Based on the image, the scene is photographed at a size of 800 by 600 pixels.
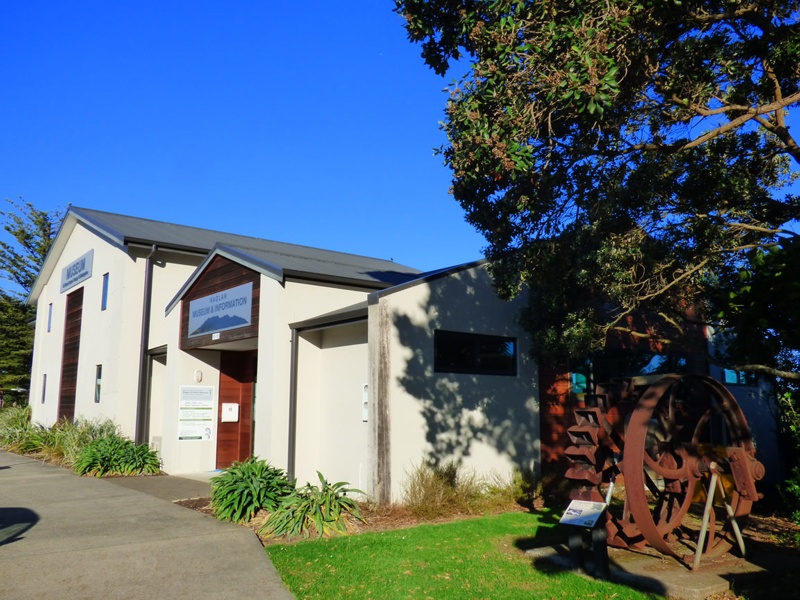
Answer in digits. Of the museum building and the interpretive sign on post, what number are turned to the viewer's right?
0

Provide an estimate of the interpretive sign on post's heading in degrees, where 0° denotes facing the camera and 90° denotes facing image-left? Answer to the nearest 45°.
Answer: approximately 45°

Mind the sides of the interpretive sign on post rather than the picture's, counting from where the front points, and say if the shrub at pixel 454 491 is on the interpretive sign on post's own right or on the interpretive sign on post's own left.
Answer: on the interpretive sign on post's own right

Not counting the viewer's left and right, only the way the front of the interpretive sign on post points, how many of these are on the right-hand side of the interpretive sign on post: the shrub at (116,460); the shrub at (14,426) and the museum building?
3

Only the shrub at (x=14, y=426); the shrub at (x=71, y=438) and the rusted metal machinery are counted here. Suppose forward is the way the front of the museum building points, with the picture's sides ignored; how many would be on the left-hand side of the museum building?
1

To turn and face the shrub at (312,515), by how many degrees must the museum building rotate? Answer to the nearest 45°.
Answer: approximately 45° to its left

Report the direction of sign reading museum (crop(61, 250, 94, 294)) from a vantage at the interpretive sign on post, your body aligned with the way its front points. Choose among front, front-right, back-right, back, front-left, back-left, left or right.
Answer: right

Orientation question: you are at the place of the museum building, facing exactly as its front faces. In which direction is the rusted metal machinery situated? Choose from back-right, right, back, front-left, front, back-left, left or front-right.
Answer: left

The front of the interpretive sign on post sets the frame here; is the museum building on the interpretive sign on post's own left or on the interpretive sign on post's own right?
on the interpretive sign on post's own right

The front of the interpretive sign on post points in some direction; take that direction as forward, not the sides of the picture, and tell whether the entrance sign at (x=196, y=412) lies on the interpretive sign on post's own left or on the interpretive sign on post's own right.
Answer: on the interpretive sign on post's own right

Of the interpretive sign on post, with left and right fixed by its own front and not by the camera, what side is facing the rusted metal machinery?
back

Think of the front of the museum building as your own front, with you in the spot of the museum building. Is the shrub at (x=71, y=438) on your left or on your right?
on your right

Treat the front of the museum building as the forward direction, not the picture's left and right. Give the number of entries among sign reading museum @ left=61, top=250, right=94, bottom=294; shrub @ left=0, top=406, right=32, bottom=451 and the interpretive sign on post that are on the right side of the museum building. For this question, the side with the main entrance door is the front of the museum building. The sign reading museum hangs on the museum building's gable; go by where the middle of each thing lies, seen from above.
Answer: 2
